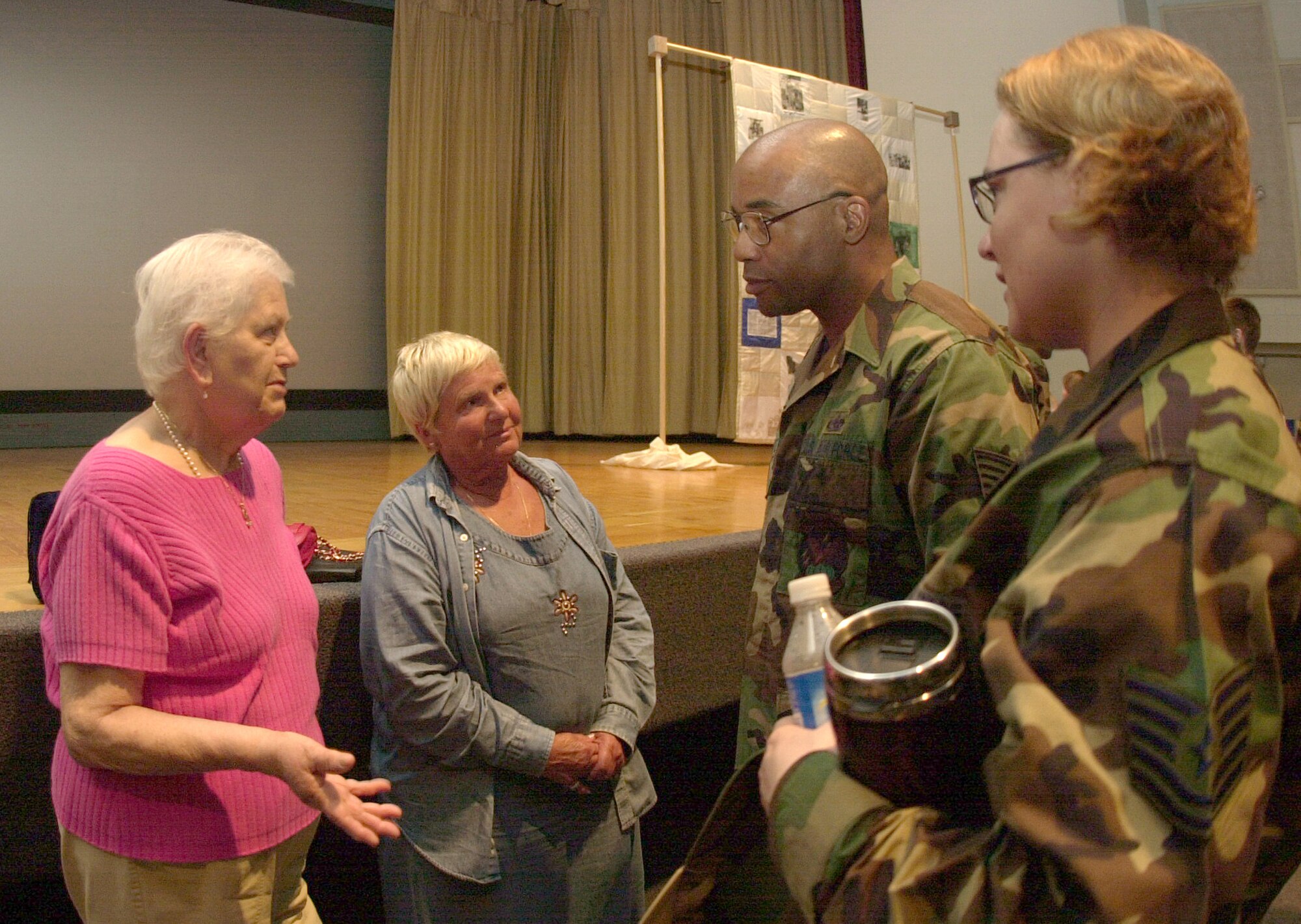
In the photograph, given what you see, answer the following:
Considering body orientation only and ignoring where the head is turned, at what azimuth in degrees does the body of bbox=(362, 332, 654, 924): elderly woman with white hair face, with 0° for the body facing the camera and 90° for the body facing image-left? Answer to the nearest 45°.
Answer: approximately 315°

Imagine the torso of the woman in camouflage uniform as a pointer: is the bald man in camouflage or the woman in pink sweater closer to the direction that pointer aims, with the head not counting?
the woman in pink sweater

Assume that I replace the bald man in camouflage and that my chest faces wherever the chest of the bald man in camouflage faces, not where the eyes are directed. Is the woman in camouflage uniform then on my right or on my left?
on my left

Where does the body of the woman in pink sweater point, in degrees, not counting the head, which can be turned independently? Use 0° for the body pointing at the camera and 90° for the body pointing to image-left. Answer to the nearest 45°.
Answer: approximately 315°

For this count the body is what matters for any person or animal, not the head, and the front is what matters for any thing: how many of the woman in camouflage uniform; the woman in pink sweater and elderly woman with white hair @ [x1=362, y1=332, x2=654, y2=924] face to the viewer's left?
1

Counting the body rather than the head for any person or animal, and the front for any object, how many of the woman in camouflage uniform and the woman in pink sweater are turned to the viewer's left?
1

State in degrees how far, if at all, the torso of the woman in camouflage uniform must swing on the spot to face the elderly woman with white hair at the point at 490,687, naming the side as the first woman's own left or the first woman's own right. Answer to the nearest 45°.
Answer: approximately 45° to the first woman's own right

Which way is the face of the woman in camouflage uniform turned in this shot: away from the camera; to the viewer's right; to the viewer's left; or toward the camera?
to the viewer's left

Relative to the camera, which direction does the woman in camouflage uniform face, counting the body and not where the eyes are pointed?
to the viewer's left

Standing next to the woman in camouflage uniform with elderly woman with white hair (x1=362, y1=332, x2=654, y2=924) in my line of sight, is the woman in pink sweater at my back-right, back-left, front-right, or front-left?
front-left

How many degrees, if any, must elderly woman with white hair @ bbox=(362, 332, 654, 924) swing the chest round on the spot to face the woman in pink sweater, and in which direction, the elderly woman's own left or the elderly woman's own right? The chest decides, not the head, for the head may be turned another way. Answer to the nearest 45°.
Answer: approximately 90° to the elderly woman's own right

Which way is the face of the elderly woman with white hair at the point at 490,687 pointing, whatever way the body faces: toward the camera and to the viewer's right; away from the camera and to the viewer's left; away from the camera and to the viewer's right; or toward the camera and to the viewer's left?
toward the camera and to the viewer's right

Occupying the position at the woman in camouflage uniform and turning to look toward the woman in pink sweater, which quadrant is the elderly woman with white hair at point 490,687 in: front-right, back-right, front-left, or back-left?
front-right

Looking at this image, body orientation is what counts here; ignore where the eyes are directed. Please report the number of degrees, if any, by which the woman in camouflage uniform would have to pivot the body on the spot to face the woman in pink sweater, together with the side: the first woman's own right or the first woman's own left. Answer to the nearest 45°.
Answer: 0° — they already face them

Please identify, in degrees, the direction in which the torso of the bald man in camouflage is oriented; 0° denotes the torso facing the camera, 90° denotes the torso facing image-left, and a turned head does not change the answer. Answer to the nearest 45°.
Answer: approximately 45°

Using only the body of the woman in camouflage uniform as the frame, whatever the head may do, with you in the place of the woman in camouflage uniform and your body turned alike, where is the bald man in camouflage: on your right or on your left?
on your right

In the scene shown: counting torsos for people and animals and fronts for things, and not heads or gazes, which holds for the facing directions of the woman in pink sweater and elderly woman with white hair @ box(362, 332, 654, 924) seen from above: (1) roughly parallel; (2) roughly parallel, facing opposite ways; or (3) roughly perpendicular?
roughly parallel

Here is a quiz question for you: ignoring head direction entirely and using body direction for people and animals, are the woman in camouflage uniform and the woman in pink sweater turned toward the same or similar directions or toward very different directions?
very different directions
